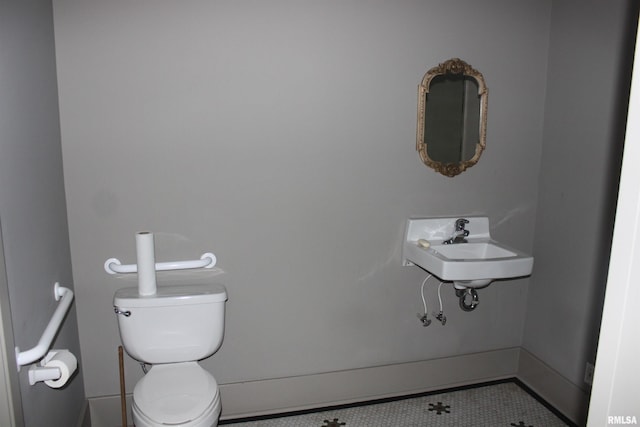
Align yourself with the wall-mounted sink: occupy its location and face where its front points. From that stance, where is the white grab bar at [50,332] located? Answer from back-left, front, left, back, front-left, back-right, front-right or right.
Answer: right

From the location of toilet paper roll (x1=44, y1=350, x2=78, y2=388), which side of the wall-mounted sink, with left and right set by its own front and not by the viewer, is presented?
right

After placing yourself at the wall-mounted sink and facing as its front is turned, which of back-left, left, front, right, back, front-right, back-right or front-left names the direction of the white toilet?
right

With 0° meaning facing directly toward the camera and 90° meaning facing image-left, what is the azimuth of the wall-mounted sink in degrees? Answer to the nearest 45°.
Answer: approximately 315°

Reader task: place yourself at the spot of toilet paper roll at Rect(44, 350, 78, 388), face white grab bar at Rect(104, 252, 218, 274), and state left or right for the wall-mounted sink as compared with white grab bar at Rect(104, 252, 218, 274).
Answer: right

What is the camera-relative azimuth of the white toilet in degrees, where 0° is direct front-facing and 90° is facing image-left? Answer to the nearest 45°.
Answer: approximately 0°

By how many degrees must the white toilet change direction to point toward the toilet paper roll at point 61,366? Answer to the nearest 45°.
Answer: approximately 45° to its right

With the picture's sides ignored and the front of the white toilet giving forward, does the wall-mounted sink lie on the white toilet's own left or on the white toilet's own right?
on the white toilet's own left

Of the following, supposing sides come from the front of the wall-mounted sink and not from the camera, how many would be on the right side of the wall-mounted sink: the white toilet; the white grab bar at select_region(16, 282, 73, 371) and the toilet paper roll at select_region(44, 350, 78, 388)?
3
